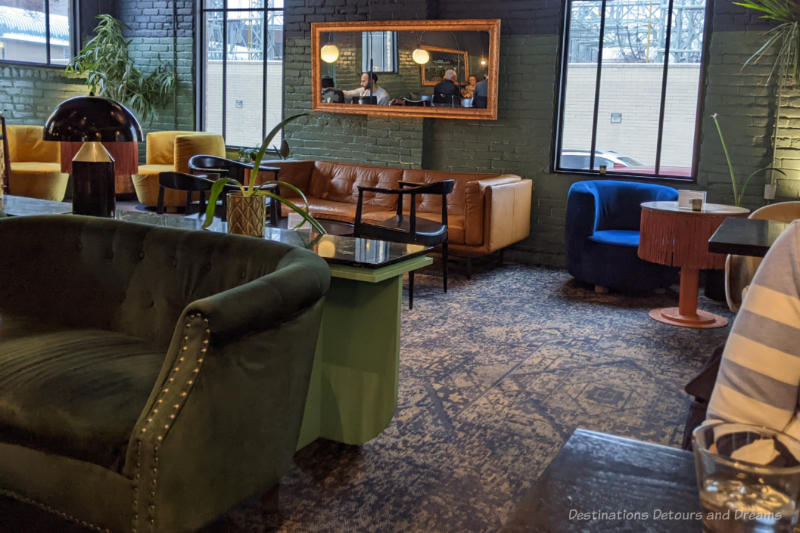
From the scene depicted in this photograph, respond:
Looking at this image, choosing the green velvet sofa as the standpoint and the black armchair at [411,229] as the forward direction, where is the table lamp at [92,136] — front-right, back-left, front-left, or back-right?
front-left

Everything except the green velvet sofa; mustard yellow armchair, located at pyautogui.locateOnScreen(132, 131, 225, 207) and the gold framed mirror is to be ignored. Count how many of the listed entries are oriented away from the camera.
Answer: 0

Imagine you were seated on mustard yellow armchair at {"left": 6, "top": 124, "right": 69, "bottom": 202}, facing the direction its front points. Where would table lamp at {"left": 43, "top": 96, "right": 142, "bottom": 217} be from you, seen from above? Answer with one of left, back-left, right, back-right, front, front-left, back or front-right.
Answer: front-right

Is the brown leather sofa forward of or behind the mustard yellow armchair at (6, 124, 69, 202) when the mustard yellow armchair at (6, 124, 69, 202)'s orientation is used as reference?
forward

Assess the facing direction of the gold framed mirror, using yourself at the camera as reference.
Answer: facing the viewer and to the left of the viewer

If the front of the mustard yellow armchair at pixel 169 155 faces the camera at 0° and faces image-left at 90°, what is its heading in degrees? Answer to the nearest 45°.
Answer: approximately 45°

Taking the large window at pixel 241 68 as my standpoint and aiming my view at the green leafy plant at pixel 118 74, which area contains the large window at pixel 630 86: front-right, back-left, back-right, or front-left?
back-left

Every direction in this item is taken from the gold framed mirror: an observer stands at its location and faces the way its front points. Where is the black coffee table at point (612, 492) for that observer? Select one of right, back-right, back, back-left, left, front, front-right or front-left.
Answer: front-left

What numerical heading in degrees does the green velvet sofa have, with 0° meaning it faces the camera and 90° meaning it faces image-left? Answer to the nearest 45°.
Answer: approximately 45°

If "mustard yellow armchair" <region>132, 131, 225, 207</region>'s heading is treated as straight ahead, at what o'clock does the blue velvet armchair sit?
The blue velvet armchair is roughly at 9 o'clock from the mustard yellow armchair.

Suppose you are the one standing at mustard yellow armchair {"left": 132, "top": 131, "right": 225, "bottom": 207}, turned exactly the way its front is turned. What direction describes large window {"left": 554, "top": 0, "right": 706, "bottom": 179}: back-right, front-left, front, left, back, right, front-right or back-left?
left

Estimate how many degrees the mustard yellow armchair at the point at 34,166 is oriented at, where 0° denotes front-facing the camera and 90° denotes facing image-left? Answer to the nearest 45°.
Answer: approximately 315°
